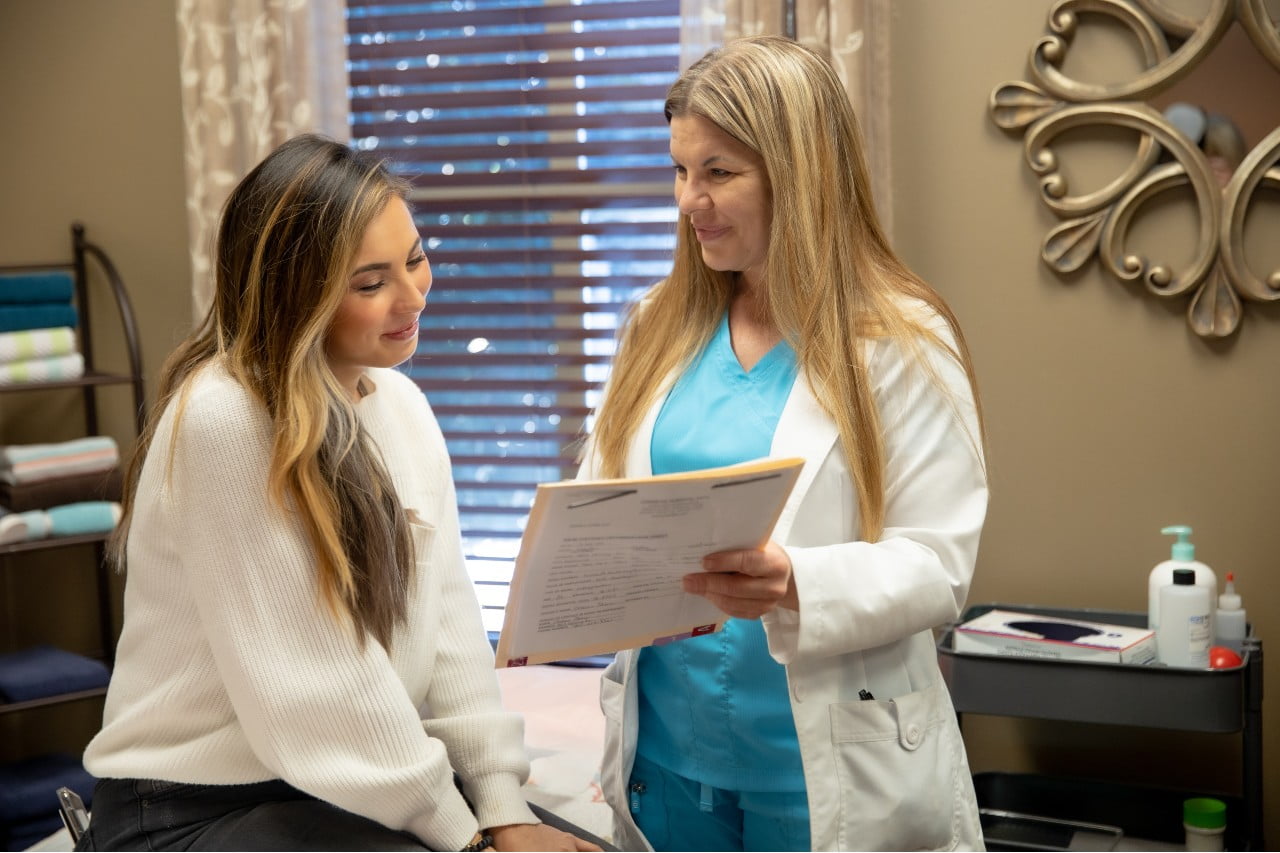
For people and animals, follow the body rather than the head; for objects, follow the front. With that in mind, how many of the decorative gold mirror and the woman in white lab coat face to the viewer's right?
0

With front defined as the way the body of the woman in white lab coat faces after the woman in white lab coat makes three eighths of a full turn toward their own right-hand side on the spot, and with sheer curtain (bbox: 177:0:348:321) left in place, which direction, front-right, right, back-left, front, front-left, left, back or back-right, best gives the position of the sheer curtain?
front-left

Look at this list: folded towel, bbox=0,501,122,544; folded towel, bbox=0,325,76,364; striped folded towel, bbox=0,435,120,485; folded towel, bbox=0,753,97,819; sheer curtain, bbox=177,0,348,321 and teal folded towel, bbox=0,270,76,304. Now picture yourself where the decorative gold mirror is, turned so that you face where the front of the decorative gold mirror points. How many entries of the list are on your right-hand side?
6

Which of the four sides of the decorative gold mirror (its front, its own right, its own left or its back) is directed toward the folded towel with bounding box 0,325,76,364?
right

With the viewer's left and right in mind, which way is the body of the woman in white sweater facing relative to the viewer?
facing the viewer and to the right of the viewer

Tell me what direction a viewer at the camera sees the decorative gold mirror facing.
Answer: facing the viewer

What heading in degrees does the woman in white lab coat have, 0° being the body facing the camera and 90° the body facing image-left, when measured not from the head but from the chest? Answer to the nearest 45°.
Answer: approximately 45°

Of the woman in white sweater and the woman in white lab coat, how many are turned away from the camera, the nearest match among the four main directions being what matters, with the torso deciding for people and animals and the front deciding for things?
0

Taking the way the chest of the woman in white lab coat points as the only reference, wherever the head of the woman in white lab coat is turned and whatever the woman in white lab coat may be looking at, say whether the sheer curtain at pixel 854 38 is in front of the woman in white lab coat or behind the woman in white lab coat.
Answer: behind

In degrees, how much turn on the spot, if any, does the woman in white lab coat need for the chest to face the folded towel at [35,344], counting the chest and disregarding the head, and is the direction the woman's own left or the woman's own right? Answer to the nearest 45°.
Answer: approximately 90° to the woman's own right

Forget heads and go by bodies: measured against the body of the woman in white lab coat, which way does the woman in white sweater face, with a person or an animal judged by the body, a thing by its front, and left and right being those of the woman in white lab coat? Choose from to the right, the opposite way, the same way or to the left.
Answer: to the left

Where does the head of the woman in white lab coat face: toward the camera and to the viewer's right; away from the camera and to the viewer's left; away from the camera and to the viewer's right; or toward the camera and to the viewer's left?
toward the camera and to the viewer's left

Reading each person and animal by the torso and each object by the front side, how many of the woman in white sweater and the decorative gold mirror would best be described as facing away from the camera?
0
